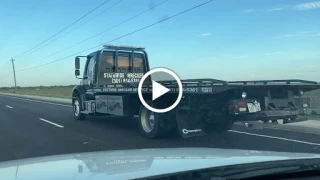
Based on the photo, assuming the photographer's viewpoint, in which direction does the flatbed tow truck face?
facing away from the viewer and to the left of the viewer
